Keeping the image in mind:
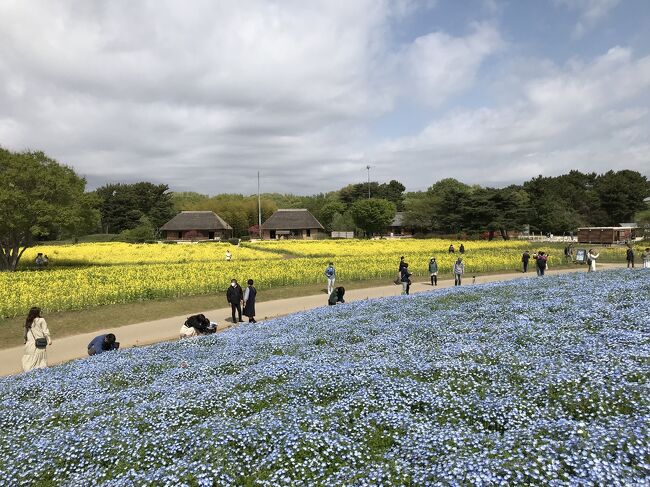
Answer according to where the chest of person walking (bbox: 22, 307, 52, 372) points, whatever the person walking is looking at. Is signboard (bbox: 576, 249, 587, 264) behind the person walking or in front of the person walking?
in front

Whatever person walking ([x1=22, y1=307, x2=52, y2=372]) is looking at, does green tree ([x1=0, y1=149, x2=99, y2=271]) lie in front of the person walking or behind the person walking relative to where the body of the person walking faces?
in front

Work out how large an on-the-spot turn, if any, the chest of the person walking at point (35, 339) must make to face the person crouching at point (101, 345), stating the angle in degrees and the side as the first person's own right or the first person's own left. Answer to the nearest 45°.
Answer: approximately 45° to the first person's own right

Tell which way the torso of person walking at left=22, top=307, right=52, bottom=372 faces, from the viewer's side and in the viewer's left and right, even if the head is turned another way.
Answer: facing away from the viewer and to the right of the viewer

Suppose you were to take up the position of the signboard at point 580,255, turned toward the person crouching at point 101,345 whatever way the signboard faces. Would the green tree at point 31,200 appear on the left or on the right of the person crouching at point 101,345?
right

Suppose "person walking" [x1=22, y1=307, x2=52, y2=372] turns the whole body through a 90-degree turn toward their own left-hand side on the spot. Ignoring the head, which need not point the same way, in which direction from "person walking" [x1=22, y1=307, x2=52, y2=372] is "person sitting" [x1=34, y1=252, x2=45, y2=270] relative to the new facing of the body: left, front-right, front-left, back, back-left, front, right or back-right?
front-right
